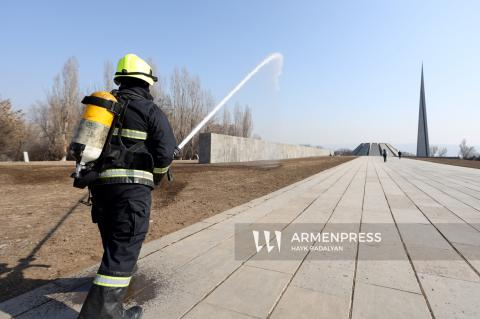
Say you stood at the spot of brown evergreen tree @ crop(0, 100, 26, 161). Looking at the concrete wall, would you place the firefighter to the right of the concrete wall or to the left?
right

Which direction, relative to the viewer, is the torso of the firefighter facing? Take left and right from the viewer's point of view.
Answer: facing away from the viewer and to the right of the viewer

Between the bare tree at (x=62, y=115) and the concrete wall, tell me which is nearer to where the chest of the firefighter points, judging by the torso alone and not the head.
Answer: the concrete wall

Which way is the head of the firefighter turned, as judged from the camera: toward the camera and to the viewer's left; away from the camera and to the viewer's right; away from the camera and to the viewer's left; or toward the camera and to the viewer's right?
away from the camera and to the viewer's right

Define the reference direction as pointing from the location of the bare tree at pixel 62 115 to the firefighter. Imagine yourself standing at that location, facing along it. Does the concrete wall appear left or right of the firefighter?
left

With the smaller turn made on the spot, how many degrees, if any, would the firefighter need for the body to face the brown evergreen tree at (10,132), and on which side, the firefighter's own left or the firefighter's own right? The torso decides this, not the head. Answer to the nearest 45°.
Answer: approximately 45° to the firefighter's own left

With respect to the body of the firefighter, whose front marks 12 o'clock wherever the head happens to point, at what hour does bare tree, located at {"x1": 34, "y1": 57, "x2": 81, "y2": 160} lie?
The bare tree is roughly at 10 o'clock from the firefighter.

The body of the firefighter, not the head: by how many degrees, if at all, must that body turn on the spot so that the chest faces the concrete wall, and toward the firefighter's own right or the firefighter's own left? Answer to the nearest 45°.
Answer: approximately 45° to the firefighter's own left
